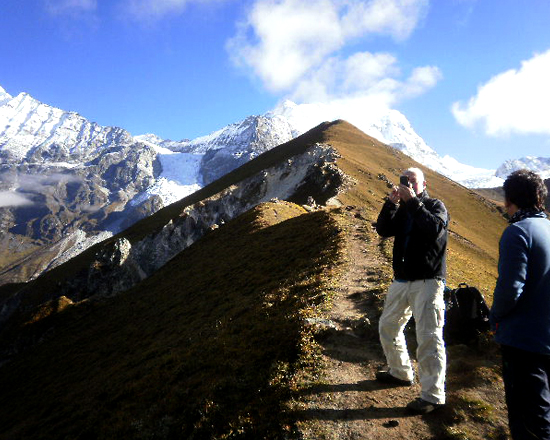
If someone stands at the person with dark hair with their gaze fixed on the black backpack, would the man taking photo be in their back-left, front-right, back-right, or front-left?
front-left

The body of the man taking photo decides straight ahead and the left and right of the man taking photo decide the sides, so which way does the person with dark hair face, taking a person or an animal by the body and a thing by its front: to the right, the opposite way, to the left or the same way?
to the right

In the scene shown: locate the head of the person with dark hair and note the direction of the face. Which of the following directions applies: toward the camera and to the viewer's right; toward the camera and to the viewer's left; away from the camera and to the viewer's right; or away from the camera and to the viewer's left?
away from the camera and to the viewer's left

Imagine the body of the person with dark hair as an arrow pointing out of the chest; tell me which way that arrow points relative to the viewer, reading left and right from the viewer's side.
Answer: facing away from the viewer and to the left of the viewer

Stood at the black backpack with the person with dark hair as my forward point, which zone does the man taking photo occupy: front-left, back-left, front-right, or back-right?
front-right

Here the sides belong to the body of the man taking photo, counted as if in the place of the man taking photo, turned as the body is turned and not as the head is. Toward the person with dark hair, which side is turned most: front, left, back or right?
left

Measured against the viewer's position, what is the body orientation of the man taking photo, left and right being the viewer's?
facing the viewer and to the left of the viewer

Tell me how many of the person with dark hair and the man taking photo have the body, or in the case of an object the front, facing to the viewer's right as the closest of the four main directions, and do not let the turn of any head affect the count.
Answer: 0

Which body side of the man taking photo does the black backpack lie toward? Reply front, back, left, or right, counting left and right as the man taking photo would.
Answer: back

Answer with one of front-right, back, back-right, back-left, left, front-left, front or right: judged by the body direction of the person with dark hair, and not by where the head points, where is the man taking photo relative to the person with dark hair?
front

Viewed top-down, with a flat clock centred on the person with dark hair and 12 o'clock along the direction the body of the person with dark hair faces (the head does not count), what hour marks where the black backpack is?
The black backpack is roughly at 1 o'clock from the person with dark hair.
